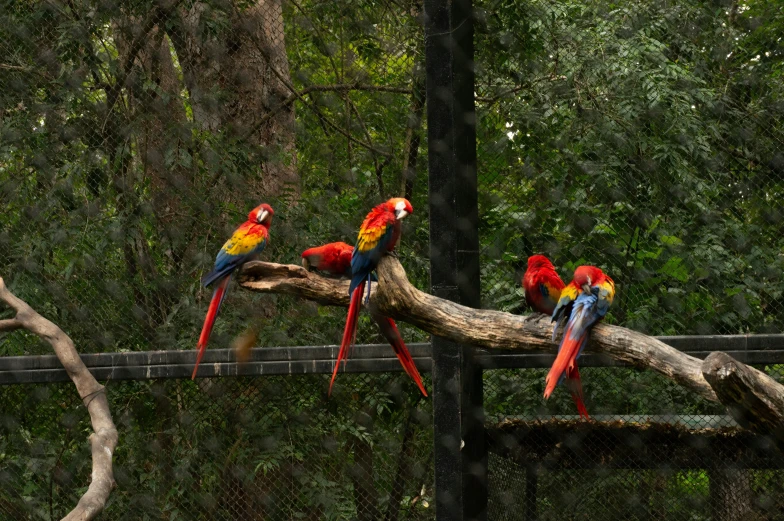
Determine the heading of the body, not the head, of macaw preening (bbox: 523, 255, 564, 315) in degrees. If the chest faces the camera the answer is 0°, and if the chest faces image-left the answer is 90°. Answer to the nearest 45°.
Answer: approximately 45°

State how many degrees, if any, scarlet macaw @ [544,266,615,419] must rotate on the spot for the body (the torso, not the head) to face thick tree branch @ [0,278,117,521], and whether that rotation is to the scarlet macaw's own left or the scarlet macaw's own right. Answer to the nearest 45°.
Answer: approximately 90° to the scarlet macaw's own left

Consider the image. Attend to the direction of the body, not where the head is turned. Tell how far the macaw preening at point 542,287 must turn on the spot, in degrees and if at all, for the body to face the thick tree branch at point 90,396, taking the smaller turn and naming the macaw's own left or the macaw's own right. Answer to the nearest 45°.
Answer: approximately 45° to the macaw's own right

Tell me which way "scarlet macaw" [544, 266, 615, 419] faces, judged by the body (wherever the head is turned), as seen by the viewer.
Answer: away from the camera

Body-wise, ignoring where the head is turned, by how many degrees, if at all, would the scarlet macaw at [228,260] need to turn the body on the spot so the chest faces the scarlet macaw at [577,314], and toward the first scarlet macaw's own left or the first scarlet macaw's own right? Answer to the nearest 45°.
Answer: approximately 45° to the first scarlet macaw's own right

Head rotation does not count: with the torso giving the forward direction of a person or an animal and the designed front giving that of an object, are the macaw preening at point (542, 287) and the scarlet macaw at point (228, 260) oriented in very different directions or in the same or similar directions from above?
very different directions
